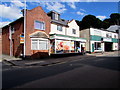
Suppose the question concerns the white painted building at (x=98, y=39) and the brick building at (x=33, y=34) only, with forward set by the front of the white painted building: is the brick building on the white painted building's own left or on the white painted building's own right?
on the white painted building's own right

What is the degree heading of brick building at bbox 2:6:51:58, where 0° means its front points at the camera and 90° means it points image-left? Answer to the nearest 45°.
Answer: approximately 315°

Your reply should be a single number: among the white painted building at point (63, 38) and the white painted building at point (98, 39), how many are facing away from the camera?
0

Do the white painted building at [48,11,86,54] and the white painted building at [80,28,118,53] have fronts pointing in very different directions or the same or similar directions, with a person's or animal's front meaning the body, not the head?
same or similar directions

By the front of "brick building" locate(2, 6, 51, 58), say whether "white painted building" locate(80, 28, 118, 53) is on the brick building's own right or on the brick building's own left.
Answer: on the brick building's own left

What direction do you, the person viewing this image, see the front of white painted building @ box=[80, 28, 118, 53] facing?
facing the viewer and to the right of the viewer

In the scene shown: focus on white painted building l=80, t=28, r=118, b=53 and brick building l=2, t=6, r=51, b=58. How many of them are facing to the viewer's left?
0

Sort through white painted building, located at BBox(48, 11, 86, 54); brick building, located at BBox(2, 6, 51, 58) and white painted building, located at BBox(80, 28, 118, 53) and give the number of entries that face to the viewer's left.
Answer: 0

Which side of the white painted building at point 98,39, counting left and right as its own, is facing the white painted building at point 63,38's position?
right

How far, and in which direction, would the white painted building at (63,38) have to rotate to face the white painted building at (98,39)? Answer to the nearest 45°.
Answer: approximately 90° to its left
